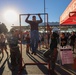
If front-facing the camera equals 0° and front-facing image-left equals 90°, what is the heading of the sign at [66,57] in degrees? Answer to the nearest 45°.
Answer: approximately 0°
